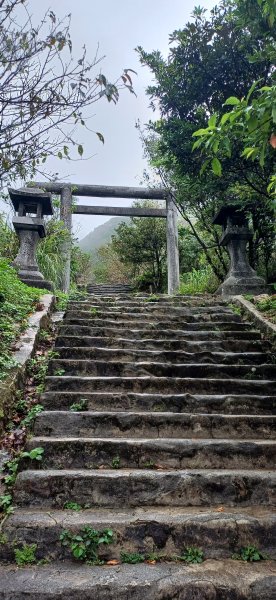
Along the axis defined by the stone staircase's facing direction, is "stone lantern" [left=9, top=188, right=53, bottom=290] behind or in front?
behind

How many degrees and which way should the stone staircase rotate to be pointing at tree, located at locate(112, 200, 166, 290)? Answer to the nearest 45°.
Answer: approximately 180°

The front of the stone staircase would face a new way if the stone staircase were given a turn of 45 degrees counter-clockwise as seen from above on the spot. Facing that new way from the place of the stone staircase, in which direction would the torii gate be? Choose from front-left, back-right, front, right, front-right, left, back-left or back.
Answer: back-left

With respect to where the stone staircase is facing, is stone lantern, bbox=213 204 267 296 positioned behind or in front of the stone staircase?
behind

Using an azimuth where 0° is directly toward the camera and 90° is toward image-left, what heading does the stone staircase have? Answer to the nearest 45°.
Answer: approximately 0°
